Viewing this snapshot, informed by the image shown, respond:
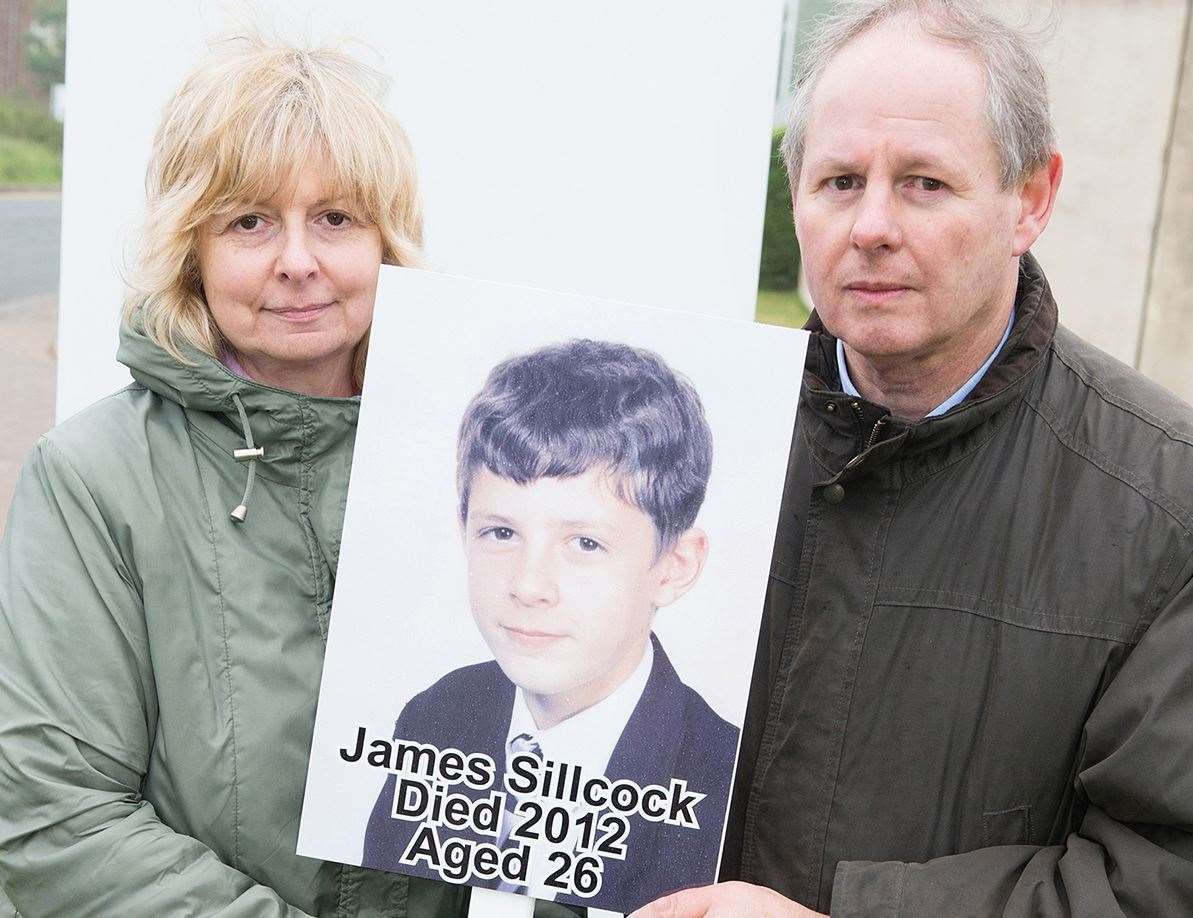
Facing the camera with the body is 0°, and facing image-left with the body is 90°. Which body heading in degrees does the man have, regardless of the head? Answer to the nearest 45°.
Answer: approximately 45°

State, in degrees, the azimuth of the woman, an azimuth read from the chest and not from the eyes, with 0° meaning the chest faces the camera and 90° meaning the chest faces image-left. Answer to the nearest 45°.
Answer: approximately 315°

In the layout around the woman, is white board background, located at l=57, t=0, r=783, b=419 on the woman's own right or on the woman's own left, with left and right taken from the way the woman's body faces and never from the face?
on the woman's own left

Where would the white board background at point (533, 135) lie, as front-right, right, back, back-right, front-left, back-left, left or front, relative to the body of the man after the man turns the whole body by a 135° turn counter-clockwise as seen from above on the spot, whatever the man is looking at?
back-left
